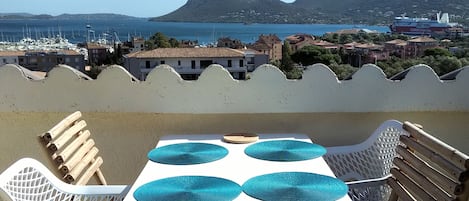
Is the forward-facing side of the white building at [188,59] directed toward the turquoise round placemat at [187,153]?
yes

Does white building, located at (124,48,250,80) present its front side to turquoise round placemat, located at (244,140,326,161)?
yes

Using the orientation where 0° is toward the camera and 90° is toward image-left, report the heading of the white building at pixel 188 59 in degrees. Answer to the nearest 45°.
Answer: approximately 0°

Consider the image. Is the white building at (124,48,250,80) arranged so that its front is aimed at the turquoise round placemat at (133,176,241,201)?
yes

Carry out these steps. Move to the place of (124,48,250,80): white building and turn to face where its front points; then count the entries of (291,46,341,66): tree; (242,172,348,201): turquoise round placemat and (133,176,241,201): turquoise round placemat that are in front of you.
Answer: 2

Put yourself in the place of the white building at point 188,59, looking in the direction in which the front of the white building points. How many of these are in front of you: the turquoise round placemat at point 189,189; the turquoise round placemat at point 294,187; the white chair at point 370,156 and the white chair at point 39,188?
4

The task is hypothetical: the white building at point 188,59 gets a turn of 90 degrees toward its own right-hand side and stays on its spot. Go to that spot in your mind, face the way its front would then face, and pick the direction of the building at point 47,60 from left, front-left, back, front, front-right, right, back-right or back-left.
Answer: front-right

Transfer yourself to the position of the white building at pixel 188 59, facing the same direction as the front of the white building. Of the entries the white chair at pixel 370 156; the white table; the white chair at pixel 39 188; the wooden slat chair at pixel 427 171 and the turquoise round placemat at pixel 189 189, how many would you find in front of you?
5

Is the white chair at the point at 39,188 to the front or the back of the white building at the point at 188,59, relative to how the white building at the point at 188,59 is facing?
to the front

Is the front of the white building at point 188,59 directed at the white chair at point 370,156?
yes

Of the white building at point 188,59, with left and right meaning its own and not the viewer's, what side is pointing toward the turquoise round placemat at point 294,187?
front

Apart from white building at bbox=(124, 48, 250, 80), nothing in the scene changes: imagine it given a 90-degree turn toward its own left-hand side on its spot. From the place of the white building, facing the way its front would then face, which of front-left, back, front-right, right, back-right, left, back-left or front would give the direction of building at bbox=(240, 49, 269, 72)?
front-left

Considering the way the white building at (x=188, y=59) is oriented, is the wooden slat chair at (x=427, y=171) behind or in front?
in front

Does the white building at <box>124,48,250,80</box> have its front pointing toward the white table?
yes
